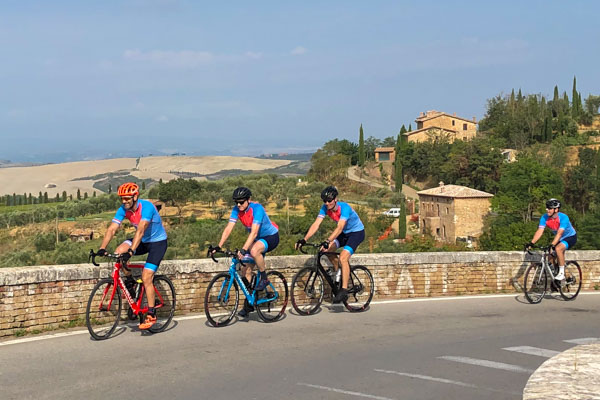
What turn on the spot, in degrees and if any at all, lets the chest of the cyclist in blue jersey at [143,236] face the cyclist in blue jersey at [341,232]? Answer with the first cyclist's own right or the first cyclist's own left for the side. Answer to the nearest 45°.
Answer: approximately 135° to the first cyclist's own left

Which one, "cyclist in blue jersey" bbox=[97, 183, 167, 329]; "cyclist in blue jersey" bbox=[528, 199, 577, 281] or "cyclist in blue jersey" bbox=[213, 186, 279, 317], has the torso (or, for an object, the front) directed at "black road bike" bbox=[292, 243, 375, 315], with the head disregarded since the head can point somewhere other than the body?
"cyclist in blue jersey" bbox=[528, 199, 577, 281]

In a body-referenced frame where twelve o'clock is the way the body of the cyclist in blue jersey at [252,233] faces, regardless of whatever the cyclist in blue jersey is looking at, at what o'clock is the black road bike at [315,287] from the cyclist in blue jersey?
The black road bike is roughly at 6 o'clock from the cyclist in blue jersey.

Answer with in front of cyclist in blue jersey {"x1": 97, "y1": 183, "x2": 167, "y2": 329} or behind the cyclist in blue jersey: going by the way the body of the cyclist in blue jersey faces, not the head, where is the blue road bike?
behind

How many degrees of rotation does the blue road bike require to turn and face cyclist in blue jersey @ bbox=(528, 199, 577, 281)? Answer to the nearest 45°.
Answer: approximately 135° to its left

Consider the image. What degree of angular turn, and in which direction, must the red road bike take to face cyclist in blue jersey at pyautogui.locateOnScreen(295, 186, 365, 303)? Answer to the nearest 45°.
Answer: approximately 135° to its left

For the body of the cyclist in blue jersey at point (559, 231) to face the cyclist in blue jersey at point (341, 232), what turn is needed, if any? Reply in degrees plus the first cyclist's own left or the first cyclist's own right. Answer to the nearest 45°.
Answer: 0° — they already face them

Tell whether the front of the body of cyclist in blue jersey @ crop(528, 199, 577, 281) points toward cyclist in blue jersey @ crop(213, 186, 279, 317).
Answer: yes

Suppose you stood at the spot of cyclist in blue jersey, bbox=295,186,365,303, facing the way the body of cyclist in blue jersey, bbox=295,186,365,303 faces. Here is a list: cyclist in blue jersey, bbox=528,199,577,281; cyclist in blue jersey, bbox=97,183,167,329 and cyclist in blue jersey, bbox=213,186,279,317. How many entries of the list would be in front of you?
2

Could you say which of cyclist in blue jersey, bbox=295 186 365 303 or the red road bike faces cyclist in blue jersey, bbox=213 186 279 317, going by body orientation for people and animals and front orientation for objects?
cyclist in blue jersey, bbox=295 186 365 303

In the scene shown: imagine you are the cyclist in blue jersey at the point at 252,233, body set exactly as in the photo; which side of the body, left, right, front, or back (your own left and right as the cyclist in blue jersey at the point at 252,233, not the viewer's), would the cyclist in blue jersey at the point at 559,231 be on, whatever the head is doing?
back

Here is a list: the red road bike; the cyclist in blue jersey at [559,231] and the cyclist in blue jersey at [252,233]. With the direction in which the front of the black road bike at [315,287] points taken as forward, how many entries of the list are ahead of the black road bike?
2
